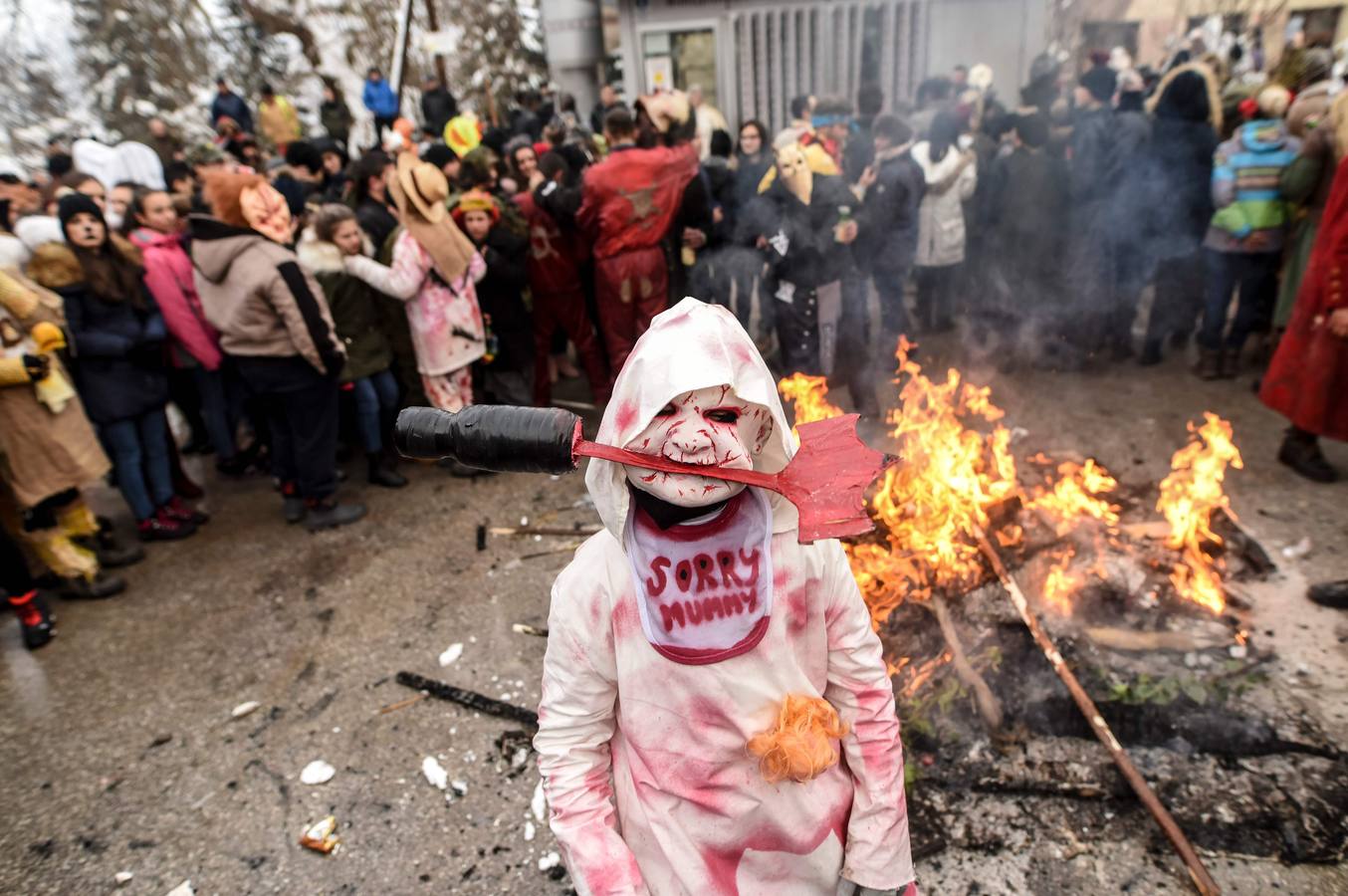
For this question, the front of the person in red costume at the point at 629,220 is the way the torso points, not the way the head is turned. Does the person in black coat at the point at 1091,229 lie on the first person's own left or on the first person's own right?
on the first person's own right

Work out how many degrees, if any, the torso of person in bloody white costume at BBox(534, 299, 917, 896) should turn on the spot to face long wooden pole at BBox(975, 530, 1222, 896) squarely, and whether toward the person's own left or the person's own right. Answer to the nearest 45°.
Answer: approximately 135° to the person's own left

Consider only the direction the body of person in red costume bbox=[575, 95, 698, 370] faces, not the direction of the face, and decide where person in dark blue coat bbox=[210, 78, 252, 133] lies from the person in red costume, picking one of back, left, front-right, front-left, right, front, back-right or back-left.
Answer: front-left

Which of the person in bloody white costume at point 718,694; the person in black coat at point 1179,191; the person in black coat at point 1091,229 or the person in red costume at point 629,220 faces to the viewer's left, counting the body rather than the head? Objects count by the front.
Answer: the person in black coat at point 1091,229

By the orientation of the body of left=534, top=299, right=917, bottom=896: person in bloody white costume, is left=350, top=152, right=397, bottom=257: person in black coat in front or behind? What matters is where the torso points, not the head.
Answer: behind

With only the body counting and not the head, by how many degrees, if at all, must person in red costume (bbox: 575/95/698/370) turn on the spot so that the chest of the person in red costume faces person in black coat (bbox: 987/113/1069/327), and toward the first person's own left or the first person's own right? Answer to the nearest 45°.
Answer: approximately 90° to the first person's own right

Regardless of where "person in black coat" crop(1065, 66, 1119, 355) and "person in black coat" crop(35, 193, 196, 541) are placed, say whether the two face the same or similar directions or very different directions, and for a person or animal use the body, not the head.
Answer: very different directions

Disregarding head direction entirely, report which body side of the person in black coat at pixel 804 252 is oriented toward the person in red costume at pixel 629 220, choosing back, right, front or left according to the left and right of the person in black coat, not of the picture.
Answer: right

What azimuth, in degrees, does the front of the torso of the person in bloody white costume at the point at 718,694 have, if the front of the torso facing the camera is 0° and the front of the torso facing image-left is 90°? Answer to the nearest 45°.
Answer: approximately 0°

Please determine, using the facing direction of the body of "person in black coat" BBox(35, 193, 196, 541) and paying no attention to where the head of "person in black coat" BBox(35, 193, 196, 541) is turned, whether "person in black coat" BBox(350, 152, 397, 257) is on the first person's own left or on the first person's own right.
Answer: on the first person's own left

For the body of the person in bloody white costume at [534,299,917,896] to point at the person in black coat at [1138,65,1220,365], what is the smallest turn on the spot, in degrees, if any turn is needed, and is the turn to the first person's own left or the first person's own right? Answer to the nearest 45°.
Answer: approximately 135° to the first person's own left

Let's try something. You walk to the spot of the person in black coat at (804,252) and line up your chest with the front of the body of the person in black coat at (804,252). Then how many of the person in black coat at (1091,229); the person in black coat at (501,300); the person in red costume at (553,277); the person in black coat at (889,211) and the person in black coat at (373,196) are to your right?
3
